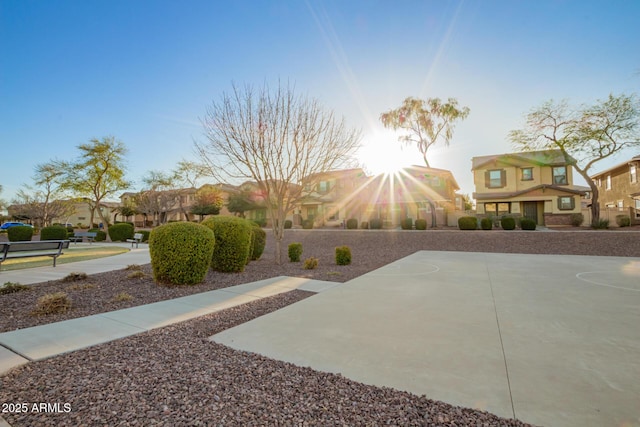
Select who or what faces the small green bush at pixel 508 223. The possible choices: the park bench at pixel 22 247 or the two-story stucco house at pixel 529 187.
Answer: the two-story stucco house

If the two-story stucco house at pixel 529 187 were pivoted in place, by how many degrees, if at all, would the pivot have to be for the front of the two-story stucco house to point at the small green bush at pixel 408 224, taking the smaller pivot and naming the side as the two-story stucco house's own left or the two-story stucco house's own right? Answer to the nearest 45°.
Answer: approximately 45° to the two-story stucco house's own right

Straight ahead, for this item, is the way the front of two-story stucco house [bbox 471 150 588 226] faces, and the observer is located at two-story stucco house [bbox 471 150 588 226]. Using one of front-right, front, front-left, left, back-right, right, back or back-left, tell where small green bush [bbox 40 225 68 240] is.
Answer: front-right

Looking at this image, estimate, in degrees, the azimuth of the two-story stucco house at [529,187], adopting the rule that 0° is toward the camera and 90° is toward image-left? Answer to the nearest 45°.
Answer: approximately 0°

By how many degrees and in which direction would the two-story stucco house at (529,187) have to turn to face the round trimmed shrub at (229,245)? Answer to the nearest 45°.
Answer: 0° — it already faces it

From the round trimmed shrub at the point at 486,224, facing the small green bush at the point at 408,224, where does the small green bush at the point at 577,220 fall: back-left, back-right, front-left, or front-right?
back-right

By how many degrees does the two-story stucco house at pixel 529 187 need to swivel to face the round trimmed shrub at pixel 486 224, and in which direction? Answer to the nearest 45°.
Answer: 0° — it already faces it

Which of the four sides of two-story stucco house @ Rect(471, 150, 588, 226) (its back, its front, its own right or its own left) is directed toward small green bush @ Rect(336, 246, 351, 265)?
front
